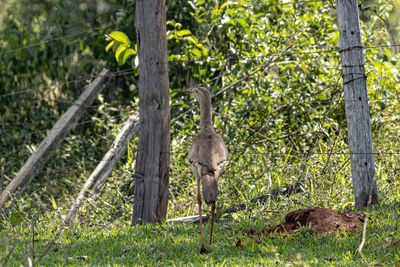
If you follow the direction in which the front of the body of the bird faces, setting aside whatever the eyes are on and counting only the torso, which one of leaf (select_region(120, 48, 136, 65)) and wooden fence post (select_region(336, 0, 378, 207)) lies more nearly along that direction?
the leaf

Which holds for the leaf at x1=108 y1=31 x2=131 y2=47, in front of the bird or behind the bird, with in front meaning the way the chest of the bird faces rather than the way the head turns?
in front

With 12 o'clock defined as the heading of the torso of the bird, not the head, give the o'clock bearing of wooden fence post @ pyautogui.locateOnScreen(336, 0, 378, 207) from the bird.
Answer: The wooden fence post is roughly at 2 o'clock from the bird.

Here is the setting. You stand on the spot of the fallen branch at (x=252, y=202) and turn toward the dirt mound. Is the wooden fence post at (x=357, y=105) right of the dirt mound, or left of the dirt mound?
left

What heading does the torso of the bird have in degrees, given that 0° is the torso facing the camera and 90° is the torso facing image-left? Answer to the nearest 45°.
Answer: approximately 180°

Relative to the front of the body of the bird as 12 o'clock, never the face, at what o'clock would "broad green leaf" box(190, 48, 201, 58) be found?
The broad green leaf is roughly at 12 o'clock from the bird.

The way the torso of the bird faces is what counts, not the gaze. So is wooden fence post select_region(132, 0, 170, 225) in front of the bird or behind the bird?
in front

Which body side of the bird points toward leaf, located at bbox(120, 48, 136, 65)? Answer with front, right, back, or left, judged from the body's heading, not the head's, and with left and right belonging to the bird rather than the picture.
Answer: front

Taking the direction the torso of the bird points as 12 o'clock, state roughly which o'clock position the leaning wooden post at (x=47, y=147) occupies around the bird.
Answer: The leaning wooden post is roughly at 11 o'clock from the bird.

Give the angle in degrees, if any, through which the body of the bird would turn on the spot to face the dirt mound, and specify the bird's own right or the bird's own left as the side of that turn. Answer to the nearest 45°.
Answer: approximately 90° to the bird's own right
